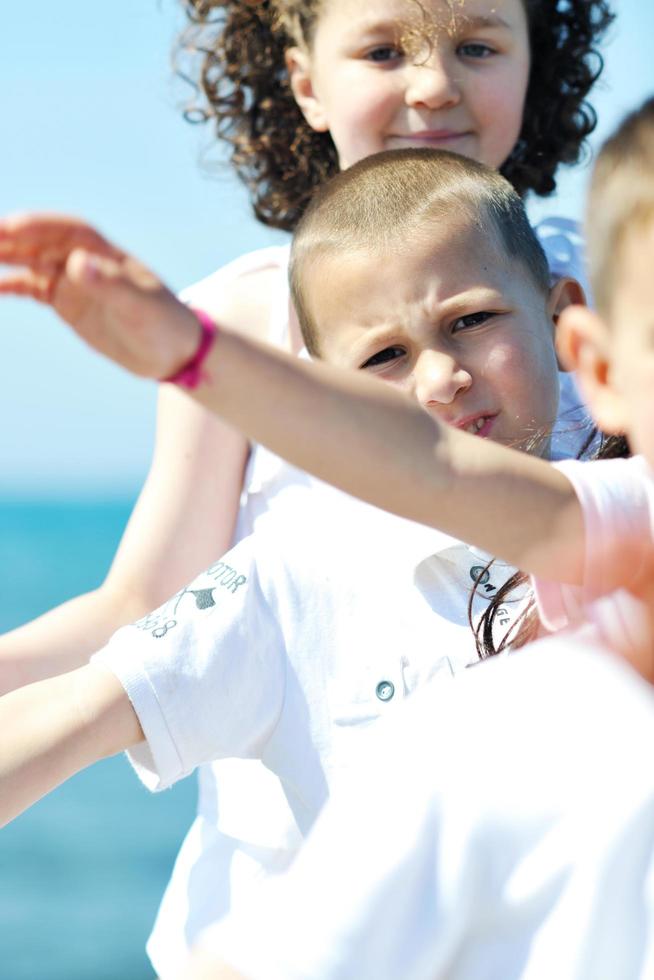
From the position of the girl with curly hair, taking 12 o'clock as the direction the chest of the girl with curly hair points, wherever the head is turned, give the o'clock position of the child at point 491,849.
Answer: The child is roughly at 12 o'clock from the girl with curly hair.

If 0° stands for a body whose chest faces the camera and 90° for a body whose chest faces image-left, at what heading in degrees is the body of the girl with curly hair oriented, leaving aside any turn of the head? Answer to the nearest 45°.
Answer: approximately 0°

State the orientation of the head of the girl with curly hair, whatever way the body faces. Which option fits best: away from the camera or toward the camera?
toward the camera
